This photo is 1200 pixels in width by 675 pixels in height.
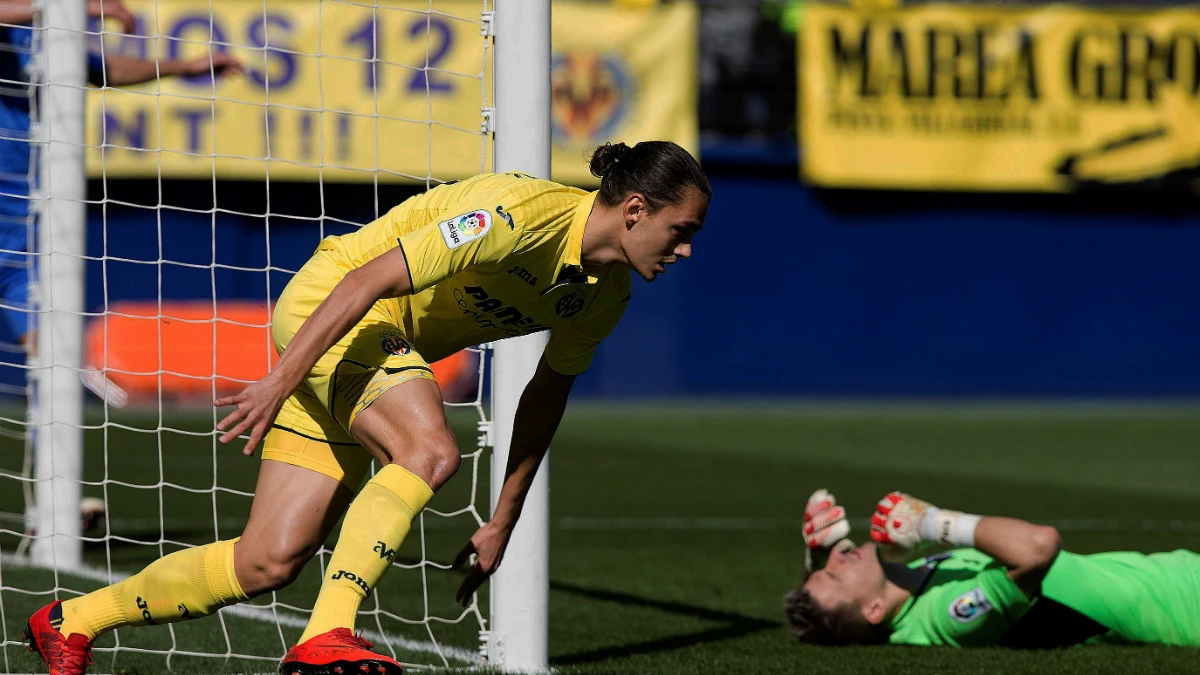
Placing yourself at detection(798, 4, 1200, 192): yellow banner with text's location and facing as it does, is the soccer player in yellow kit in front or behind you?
in front

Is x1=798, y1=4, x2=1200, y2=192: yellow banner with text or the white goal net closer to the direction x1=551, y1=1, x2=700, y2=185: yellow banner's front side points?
the white goal net

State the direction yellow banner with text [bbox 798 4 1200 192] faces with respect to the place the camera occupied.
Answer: facing the viewer

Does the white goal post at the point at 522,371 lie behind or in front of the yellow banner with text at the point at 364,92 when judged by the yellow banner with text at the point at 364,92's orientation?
in front

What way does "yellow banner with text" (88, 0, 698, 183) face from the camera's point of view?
toward the camera

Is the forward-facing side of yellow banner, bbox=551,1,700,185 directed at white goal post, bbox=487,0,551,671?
yes

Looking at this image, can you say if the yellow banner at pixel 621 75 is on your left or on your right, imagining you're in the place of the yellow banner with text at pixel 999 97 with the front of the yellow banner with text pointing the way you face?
on your right

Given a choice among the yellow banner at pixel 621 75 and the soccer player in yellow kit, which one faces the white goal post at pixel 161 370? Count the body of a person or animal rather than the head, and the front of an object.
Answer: the yellow banner

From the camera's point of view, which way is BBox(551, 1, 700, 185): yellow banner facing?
toward the camera

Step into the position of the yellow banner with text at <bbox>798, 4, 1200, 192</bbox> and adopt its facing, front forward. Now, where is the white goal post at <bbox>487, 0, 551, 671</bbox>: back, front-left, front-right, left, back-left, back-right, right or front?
front

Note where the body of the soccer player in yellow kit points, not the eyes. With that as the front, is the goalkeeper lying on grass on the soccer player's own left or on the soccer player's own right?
on the soccer player's own left

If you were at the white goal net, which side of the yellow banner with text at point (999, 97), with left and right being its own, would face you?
front
